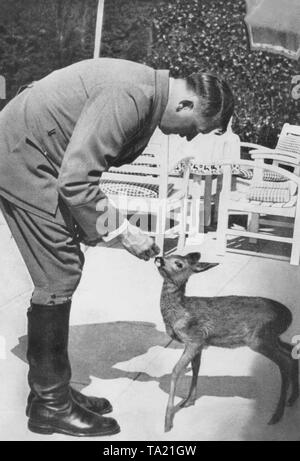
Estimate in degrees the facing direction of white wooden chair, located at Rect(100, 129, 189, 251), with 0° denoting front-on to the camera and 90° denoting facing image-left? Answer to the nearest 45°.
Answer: approximately 225°

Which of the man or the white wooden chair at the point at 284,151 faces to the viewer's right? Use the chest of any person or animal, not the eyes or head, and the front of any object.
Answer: the man

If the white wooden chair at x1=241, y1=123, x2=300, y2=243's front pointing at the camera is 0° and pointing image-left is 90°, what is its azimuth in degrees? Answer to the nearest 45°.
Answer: approximately 45°

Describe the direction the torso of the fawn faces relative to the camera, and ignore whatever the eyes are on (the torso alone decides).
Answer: to the viewer's left

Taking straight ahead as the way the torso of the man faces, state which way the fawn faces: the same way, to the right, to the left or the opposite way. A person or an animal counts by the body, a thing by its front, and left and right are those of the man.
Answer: the opposite way

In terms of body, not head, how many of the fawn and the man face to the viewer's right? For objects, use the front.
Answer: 1

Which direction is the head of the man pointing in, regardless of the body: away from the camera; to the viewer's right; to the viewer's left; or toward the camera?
to the viewer's right

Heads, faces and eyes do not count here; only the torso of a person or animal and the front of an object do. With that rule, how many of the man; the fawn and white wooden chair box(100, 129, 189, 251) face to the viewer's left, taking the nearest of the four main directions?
1

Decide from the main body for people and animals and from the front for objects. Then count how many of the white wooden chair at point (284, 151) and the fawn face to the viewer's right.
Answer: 0

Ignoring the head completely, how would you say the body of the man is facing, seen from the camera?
to the viewer's right
